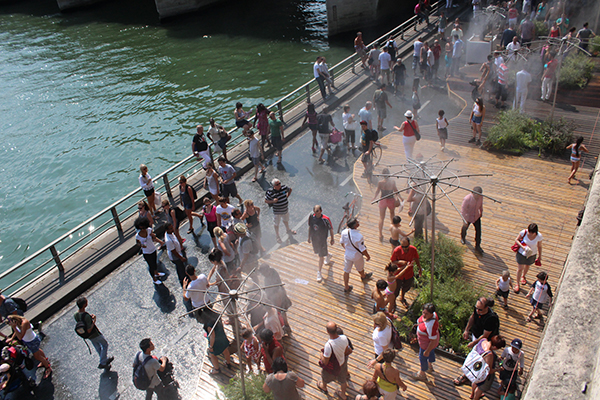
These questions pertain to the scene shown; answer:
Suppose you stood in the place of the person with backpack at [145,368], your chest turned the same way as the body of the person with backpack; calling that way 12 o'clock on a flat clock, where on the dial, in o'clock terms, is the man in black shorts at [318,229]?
The man in black shorts is roughly at 1 o'clock from the person with backpack.

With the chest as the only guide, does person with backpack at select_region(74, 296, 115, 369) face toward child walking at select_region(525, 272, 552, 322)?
no

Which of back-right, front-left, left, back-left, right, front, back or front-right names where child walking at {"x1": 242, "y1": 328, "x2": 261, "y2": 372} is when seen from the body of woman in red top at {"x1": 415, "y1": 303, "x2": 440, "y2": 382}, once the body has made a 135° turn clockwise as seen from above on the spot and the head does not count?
left

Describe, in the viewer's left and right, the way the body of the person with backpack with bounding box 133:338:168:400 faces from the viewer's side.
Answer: facing away from the viewer and to the right of the viewer

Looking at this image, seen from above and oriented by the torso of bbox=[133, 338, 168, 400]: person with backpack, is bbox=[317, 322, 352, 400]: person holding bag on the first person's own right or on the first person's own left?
on the first person's own right

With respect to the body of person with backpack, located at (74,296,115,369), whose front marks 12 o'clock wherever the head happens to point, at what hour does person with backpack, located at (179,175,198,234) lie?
person with backpack, located at (179,175,198,234) is roughly at 12 o'clock from person with backpack, located at (74,296,115,369).

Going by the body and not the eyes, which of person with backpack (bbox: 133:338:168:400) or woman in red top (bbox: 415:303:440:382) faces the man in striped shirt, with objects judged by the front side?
the person with backpack

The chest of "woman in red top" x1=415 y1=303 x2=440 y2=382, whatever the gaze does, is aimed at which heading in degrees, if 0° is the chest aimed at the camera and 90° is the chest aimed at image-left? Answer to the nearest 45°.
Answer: approximately 45°

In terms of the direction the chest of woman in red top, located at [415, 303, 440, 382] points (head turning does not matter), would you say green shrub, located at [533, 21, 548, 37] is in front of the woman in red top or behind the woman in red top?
behind

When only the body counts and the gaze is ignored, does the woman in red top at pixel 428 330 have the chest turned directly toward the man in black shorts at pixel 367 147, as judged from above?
no

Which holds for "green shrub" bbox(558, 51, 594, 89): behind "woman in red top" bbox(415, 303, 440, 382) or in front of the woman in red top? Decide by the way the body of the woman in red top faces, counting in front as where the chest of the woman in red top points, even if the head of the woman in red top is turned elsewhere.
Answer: behind
